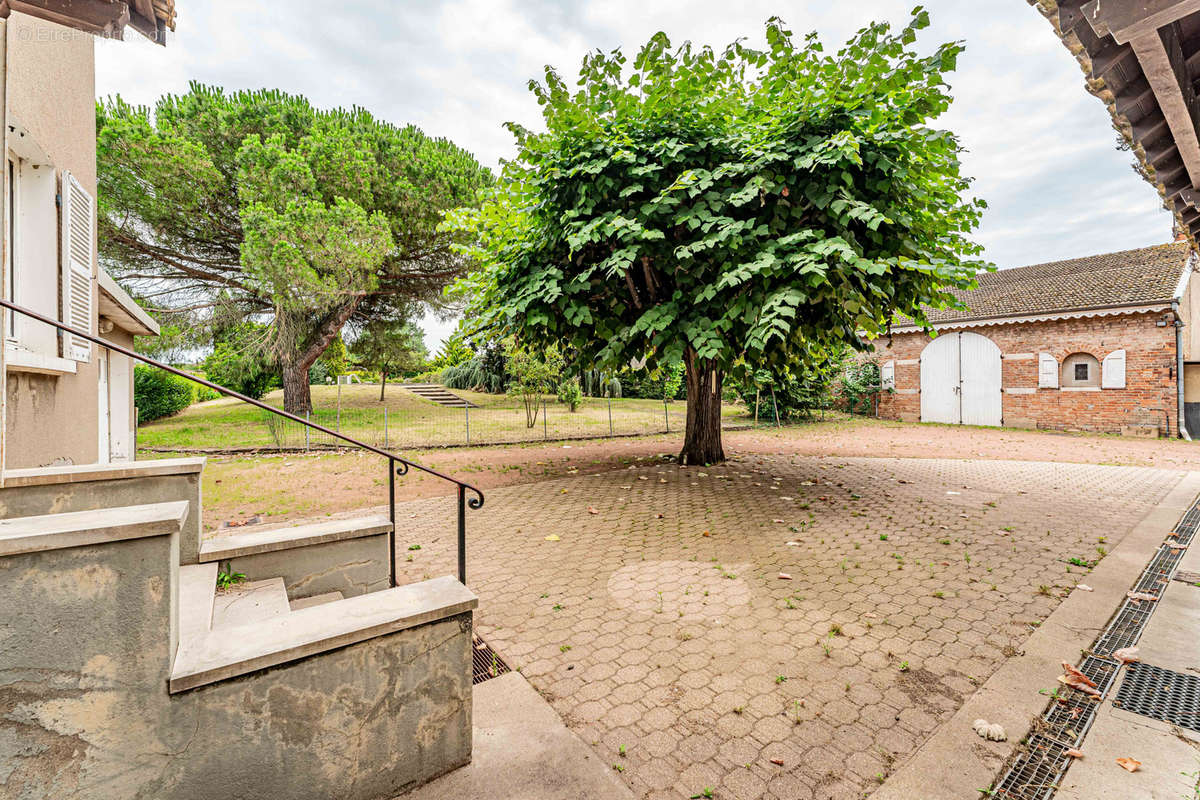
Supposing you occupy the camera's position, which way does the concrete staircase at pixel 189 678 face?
facing to the right of the viewer

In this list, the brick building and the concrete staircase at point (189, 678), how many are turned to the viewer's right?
1

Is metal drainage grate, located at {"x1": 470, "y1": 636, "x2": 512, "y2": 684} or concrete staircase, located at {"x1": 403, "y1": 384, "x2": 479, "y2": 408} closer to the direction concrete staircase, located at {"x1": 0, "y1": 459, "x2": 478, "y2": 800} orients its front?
the metal drainage grate

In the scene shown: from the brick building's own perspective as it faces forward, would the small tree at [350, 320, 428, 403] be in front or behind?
in front

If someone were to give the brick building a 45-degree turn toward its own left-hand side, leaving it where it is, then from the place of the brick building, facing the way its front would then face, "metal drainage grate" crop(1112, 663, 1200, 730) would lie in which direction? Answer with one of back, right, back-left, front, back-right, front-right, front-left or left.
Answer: front

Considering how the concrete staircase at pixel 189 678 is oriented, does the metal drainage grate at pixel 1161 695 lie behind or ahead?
ahead

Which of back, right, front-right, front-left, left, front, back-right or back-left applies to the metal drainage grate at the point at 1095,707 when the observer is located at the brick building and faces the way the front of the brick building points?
front-left

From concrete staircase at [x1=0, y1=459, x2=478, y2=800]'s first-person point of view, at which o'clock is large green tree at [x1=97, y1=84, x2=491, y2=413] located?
The large green tree is roughly at 9 o'clock from the concrete staircase.

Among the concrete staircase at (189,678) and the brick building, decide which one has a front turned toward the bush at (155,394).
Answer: the brick building

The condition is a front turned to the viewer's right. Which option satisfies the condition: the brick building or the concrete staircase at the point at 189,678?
the concrete staircase

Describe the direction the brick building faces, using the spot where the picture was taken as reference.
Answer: facing the viewer and to the left of the viewer

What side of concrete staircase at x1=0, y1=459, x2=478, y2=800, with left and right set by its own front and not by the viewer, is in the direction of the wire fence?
left

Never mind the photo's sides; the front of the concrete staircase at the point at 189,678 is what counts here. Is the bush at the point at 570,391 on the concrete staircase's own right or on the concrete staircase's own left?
on the concrete staircase's own left
